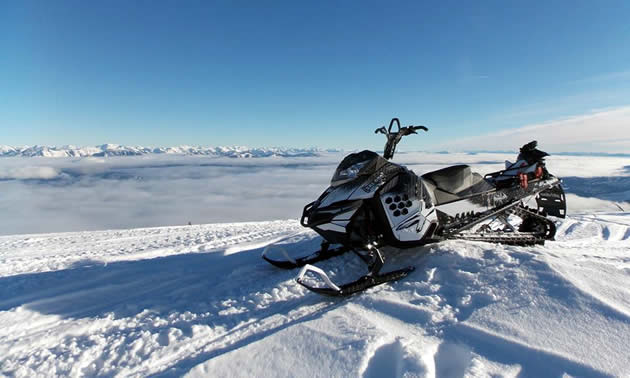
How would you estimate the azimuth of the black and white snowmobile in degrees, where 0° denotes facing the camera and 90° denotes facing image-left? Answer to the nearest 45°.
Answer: approximately 45°
